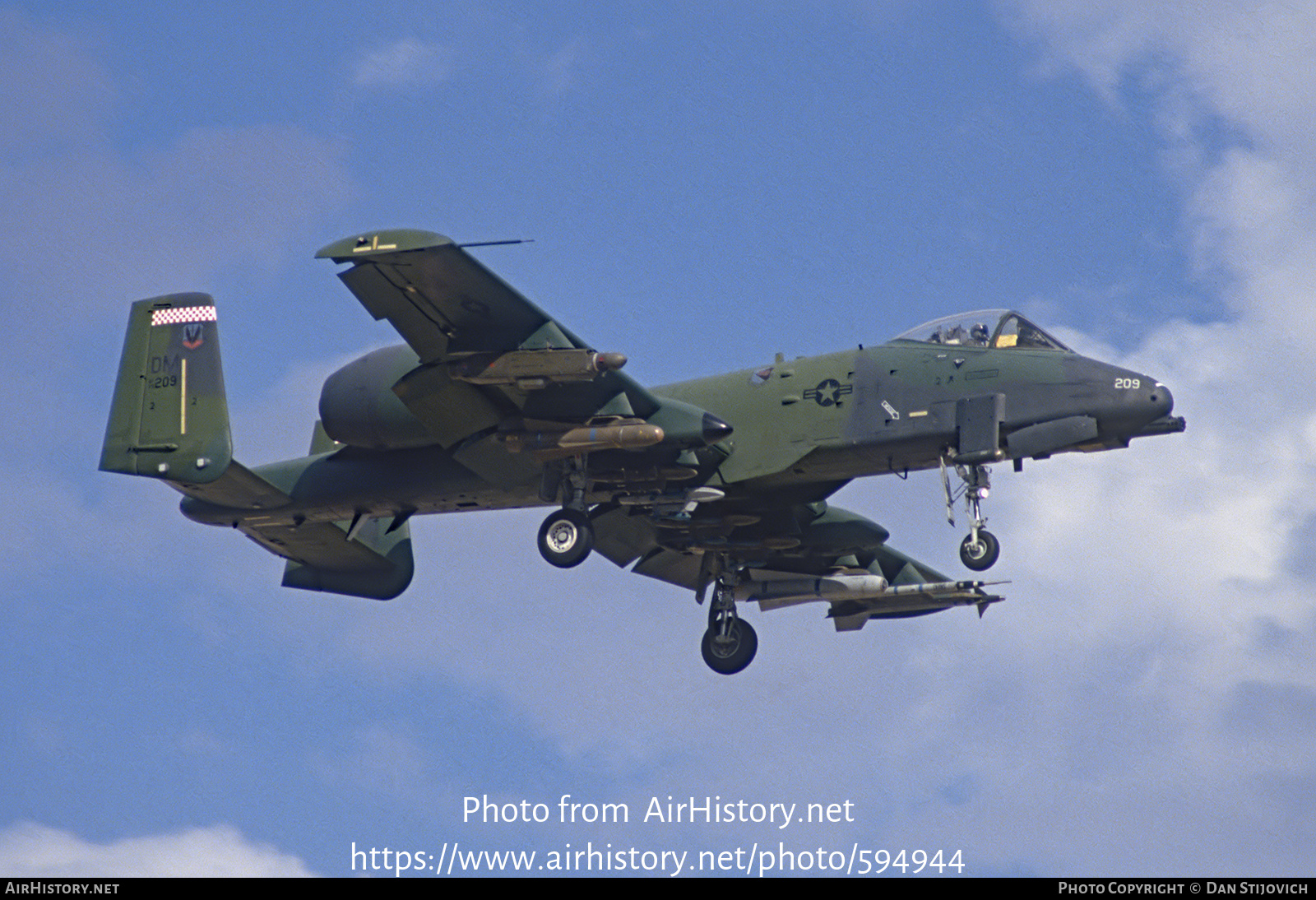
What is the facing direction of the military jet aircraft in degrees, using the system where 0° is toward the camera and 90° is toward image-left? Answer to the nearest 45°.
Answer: approximately 315°
